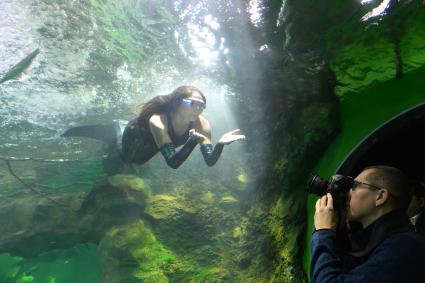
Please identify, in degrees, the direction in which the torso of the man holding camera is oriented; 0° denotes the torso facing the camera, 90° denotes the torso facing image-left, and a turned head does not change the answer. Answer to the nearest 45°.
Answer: approximately 90°

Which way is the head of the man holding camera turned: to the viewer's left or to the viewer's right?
to the viewer's left
